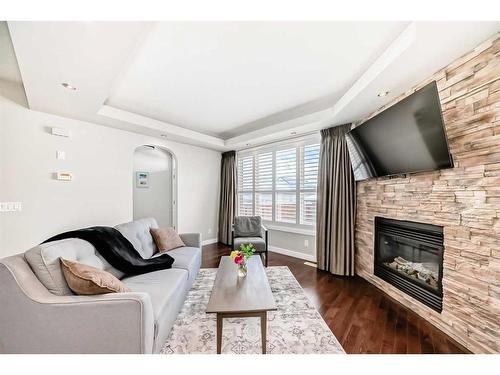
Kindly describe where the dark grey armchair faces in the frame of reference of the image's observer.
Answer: facing the viewer

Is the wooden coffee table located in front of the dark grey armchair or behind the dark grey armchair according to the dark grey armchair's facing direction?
in front

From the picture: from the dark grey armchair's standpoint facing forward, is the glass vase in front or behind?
in front

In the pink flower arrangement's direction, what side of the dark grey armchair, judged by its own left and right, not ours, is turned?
front

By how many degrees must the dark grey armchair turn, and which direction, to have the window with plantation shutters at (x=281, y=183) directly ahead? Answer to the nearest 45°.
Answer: approximately 135° to its left

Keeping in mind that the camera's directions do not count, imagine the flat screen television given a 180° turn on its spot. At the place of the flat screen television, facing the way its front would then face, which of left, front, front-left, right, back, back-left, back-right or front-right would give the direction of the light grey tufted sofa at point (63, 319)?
back

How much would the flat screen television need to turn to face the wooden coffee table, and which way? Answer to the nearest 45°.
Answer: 0° — it already faces it

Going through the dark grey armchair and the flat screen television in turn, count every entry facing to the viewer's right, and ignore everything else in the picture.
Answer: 0

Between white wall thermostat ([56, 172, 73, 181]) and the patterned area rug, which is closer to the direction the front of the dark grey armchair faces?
the patterned area rug

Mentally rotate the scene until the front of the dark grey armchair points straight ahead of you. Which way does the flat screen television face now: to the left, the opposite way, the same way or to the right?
to the right

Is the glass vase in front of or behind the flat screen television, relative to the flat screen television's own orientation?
in front

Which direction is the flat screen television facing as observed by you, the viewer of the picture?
facing the viewer and to the left of the viewer

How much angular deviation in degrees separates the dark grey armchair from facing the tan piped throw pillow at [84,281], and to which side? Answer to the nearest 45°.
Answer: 0° — it already faces it

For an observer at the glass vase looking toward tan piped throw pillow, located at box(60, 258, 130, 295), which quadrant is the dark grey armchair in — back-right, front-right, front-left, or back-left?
back-right
